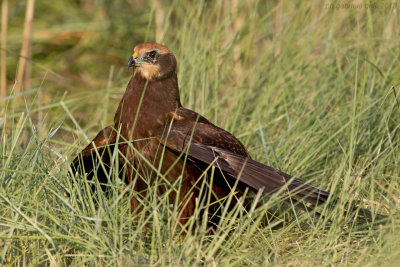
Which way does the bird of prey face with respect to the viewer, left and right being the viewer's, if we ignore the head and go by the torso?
facing the viewer and to the left of the viewer
